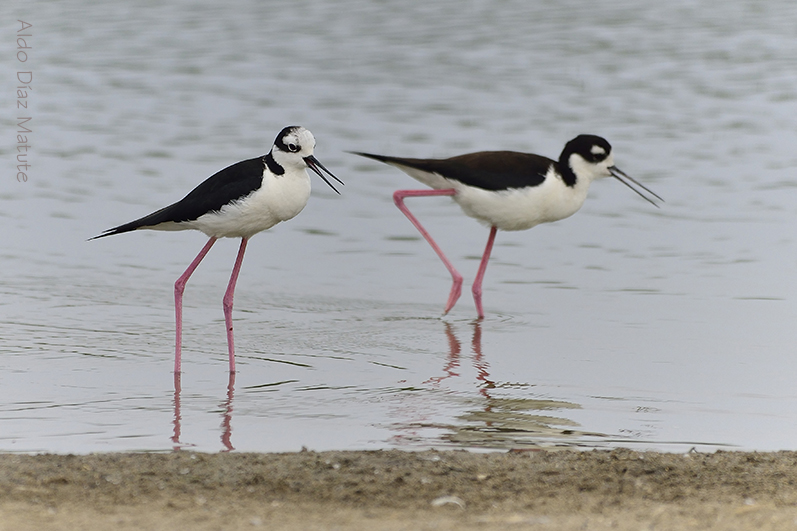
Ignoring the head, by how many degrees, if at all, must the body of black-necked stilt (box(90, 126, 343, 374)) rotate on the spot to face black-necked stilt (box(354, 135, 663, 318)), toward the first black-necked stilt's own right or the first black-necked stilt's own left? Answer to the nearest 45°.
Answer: approximately 45° to the first black-necked stilt's own left

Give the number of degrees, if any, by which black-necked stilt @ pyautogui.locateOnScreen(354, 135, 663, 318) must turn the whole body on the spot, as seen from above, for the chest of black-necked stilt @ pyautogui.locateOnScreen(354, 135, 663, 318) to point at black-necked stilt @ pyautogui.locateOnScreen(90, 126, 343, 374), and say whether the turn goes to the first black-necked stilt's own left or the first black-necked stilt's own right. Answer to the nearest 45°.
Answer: approximately 135° to the first black-necked stilt's own right

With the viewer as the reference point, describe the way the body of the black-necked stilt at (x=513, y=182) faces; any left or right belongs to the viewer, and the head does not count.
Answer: facing to the right of the viewer

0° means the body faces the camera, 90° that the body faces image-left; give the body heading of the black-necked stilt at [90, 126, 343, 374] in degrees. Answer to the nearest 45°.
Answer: approximately 270°

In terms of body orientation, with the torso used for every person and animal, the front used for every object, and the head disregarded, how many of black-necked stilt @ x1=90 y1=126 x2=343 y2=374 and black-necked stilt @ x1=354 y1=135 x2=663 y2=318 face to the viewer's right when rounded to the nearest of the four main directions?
2
